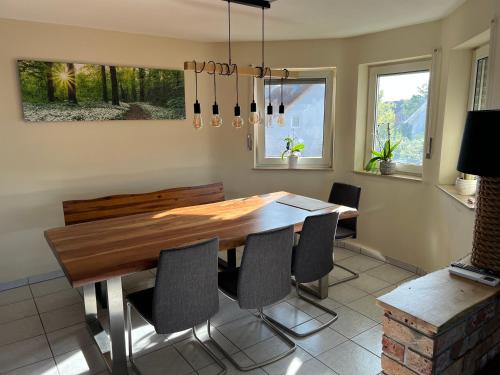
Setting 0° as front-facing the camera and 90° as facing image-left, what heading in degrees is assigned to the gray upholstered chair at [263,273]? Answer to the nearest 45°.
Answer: approximately 135°

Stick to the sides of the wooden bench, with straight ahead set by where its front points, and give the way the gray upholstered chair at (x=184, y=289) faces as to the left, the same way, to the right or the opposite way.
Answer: the opposite way

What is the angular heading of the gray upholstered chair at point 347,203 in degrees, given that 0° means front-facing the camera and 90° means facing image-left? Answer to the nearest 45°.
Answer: approximately 45°

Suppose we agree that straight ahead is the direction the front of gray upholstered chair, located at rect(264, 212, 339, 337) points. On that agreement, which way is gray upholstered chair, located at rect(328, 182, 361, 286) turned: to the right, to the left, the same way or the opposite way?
to the left

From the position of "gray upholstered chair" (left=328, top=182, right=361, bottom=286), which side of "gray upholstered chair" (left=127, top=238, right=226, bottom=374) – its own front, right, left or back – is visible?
right

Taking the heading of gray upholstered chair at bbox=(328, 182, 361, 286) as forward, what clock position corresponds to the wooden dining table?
The wooden dining table is roughly at 12 o'clock from the gray upholstered chair.

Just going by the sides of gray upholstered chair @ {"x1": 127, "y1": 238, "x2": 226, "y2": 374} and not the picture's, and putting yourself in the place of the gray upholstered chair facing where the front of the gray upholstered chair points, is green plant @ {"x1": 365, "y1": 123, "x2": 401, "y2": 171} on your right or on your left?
on your right

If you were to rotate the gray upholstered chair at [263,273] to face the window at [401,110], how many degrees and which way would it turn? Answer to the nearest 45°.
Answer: approximately 90° to its right

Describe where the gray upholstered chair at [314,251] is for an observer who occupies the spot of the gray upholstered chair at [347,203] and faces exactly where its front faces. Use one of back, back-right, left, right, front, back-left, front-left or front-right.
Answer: front-left

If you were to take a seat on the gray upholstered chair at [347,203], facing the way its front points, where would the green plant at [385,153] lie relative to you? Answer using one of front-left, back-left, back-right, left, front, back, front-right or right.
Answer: back
